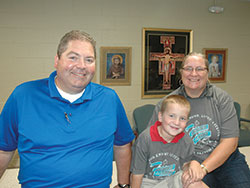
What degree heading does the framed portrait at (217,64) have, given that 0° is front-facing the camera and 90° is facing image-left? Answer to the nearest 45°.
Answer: approximately 0°

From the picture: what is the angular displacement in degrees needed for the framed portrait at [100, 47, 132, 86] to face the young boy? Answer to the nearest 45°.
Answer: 0° — it already faces them

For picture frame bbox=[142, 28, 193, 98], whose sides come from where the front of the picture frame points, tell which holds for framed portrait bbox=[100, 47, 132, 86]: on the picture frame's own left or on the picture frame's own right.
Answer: on the picture frame's own right

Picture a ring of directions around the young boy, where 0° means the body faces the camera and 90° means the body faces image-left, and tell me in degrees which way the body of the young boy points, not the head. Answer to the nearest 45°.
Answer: approximately 0°

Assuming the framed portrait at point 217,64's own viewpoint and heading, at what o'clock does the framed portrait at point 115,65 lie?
the framed portrait at point 115,65 is roughly at 2 o'clock from the framed portrait at point 217,64.

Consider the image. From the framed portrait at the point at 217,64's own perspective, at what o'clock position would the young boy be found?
The young boy is roughly at 12 o'clock from the framed portrait.

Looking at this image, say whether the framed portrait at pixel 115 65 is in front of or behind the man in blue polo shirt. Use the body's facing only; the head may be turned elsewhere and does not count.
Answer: behind

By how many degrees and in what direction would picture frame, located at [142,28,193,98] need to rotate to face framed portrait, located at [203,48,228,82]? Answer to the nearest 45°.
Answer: approximately 135° to its left
